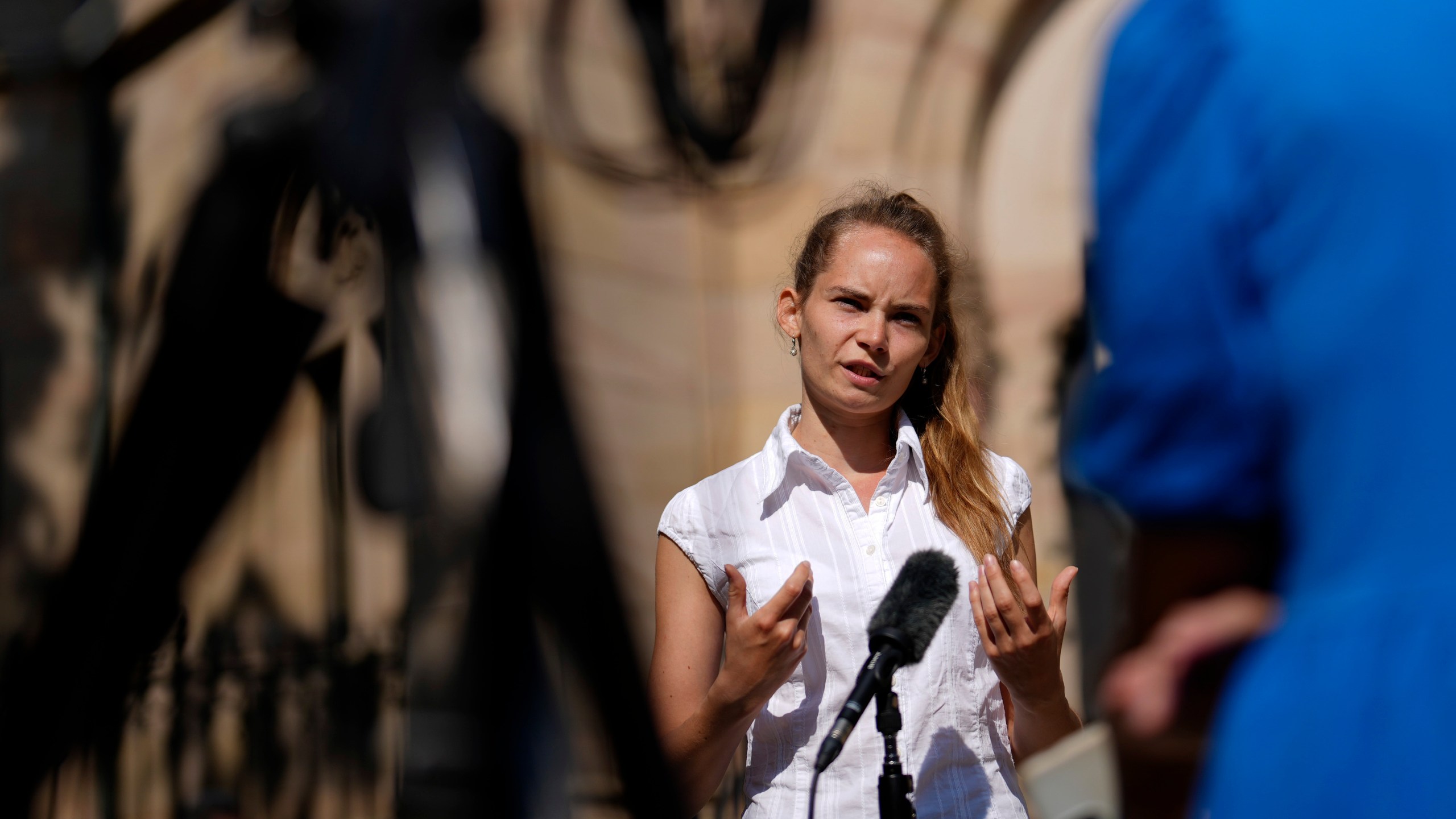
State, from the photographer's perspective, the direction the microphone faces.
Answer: facing away from the viewer and to the right of the viewer

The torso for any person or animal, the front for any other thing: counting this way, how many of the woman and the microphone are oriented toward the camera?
1

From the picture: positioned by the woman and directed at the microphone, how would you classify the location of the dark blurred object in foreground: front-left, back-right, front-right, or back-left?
front-right

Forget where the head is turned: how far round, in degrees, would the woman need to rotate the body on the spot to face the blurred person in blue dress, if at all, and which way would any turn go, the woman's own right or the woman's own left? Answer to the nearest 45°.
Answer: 0° — they already face them

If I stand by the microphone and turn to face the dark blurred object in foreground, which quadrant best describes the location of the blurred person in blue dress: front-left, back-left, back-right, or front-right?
front-left

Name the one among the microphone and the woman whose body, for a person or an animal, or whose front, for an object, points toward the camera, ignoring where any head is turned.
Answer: the woman

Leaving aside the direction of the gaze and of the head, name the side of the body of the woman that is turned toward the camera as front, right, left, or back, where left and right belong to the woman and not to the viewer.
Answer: front

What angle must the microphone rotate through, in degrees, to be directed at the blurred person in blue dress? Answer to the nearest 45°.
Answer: approximately 135° to its right

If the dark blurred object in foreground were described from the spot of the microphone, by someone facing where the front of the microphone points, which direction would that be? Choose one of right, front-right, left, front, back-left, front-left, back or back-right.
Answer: back
